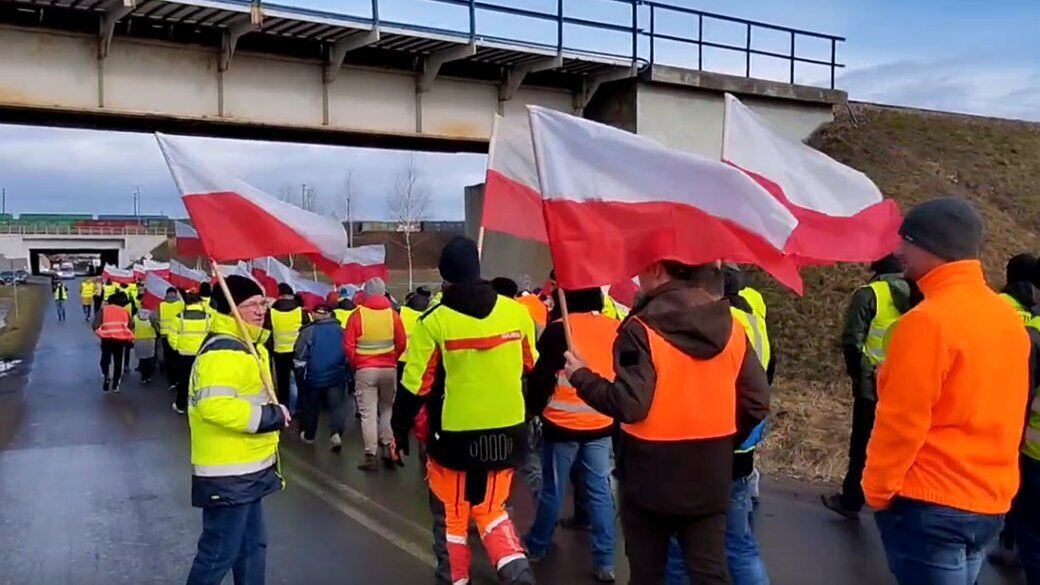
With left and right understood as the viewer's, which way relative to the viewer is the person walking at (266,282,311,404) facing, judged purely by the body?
facing away from the viewer

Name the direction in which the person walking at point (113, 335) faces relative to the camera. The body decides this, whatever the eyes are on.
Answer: away from the camera

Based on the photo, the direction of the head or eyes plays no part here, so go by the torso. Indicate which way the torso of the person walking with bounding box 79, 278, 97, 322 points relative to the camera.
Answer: away from the camera

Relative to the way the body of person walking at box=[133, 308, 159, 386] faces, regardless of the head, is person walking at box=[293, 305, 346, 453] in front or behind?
behind

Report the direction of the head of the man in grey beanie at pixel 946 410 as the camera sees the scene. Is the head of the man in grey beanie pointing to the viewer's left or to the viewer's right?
to the viewer's left

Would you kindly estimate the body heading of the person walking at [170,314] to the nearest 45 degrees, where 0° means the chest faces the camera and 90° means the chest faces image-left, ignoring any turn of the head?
approximately 180°

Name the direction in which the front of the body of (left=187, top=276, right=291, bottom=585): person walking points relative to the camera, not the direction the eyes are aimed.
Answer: to the viewer's right

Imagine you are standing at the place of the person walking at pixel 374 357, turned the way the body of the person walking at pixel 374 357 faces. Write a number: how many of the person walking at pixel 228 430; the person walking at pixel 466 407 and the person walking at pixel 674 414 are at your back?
3

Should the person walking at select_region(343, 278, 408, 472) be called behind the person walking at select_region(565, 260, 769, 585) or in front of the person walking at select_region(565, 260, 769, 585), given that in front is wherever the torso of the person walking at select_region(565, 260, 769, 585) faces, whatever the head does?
in front

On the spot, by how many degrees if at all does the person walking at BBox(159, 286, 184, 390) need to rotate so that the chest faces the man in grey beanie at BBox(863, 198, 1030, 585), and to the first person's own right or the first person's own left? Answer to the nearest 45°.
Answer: approximately 180°

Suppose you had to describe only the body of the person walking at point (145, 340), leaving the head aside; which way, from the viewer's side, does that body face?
away from the camera

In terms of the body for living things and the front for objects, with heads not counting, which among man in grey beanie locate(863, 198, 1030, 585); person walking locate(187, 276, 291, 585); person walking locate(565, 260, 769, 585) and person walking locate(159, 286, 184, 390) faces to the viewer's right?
person walking locate(187, 276, 291, 585)

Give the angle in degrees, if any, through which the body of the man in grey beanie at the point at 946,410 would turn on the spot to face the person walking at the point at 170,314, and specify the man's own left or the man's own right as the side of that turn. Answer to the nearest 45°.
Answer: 0° — they already face them
